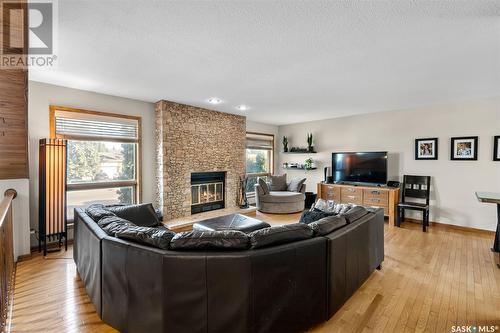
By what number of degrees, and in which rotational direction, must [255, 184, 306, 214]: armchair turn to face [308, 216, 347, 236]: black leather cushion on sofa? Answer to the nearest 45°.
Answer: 0° — it already faces it

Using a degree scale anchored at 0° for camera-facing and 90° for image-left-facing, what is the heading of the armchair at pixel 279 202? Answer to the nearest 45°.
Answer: approximately 0°

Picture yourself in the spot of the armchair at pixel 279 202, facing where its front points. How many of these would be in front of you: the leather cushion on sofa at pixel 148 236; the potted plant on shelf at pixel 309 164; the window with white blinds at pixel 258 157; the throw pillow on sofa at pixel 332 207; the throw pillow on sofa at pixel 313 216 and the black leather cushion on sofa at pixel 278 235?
4

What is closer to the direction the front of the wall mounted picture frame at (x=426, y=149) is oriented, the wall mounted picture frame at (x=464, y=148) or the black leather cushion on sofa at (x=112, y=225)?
the black leather cushion on sofa

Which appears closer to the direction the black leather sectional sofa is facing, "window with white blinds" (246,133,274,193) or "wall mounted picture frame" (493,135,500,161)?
the window with white blinds

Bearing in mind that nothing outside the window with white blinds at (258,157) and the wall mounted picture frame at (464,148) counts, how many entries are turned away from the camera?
0

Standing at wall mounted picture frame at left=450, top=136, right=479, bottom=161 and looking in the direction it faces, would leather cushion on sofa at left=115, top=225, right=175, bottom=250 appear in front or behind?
in front

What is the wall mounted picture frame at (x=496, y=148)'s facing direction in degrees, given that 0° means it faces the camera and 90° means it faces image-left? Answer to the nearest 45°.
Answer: approximately 0°

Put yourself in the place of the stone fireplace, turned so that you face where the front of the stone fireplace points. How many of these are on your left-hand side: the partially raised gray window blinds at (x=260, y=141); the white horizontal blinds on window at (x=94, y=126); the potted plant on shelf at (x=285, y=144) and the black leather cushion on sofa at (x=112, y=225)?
2

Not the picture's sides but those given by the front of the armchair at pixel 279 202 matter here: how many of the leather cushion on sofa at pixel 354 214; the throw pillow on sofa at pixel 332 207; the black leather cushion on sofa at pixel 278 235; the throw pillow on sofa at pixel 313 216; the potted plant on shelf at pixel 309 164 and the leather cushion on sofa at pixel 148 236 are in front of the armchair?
5

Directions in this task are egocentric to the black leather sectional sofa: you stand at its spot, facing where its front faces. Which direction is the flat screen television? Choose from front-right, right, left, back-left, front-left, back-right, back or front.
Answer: front-right

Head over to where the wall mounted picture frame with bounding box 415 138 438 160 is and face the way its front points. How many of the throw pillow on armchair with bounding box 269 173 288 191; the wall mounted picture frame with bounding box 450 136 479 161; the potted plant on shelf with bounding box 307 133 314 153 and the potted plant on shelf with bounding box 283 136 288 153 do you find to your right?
3

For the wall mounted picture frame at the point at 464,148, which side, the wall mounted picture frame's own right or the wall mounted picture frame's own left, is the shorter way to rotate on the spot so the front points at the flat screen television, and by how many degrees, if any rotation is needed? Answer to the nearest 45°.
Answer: approximately 90° to the wall mounted picture frame's own right

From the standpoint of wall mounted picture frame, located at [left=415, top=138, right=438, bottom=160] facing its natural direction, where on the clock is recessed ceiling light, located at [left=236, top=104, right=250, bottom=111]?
The recessed ceiling light is roughly at 2 o'clock from the wall mounted picture frame.

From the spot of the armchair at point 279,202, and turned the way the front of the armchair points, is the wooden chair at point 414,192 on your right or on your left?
on your left

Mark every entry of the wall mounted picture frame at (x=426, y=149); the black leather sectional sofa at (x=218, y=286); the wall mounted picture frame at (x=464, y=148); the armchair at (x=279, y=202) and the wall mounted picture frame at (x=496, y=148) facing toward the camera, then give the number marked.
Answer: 4
